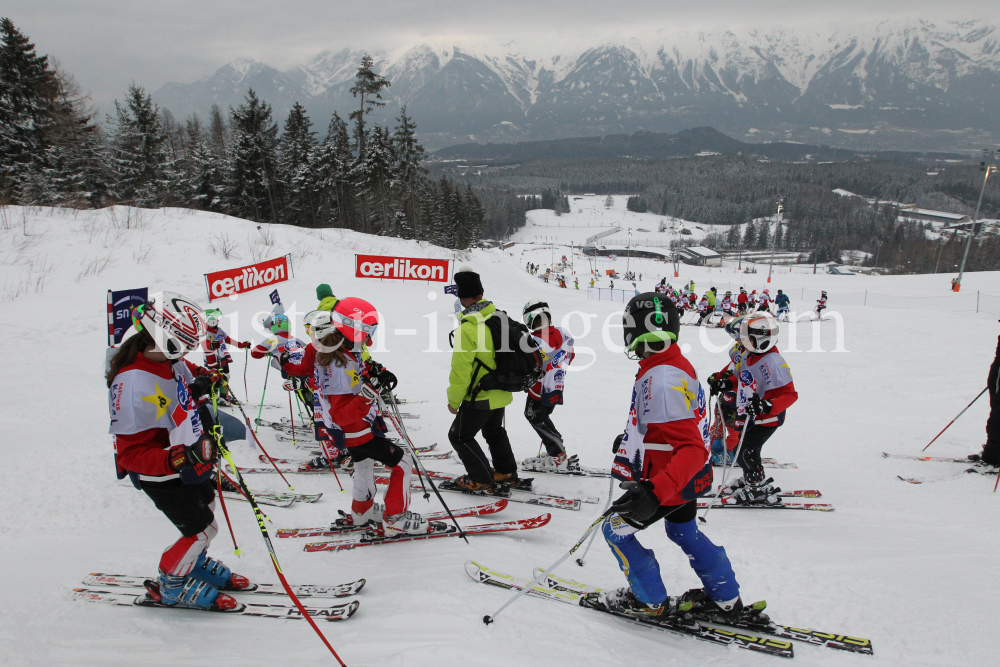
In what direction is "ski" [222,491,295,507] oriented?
to the viewer's right

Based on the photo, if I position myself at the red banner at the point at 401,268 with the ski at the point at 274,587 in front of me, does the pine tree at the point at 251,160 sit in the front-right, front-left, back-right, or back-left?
back-right

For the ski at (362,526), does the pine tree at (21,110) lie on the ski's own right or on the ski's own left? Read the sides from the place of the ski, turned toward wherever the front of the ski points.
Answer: on the ski's own left

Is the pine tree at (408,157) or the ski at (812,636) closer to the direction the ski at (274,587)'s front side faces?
the ski

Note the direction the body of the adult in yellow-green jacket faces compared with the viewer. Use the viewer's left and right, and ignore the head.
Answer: facing to the left of the viewer

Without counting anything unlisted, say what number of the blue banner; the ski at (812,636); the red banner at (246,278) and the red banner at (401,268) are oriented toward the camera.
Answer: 3

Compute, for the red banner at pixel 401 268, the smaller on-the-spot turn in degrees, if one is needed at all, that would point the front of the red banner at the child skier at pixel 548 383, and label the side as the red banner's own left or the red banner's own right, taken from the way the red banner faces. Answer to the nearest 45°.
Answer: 0° — it already faces them

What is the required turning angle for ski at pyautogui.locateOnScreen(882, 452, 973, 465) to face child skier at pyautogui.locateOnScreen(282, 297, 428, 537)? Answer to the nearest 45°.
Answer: approximately 45° to its left

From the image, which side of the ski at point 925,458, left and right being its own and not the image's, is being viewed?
left
